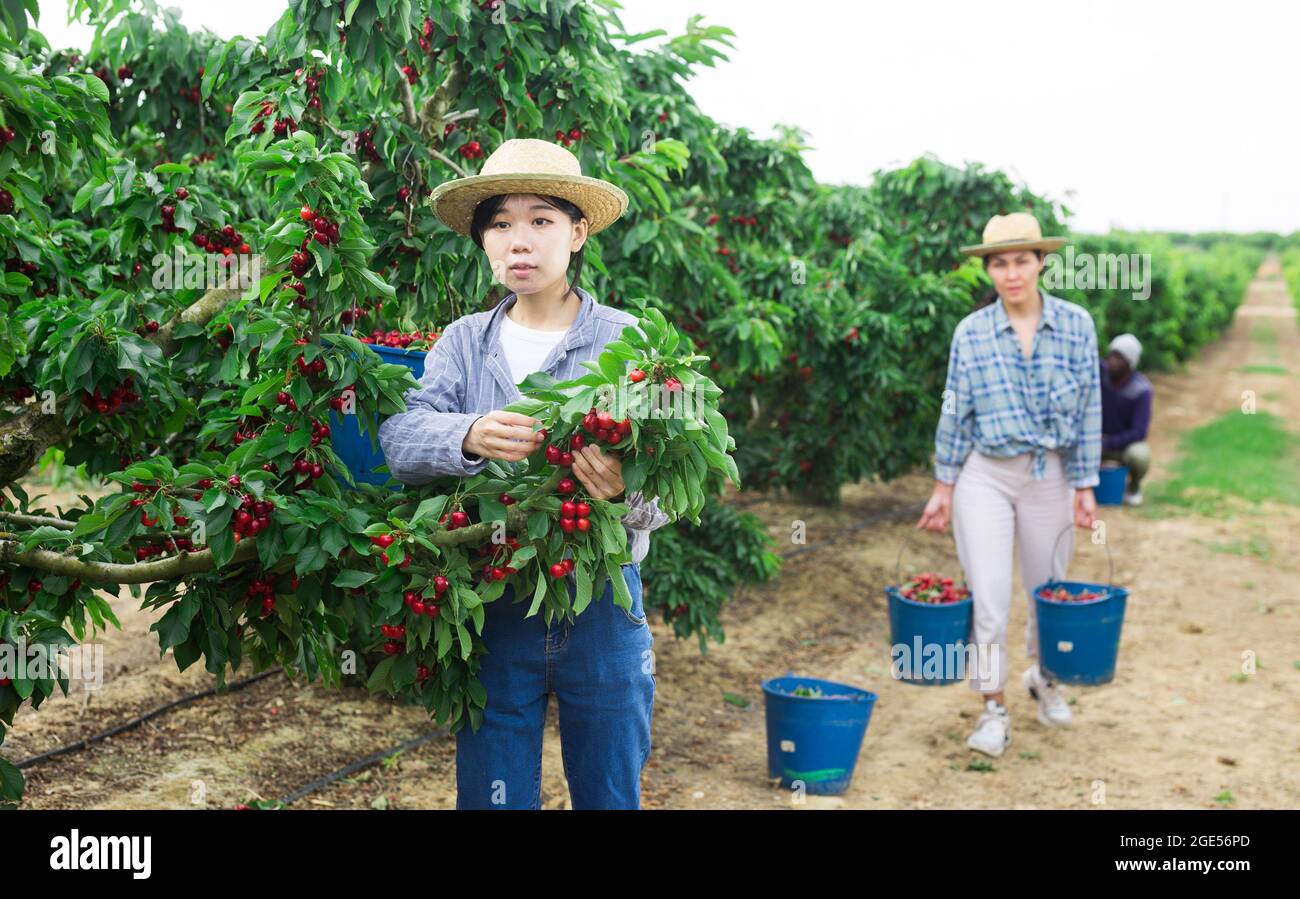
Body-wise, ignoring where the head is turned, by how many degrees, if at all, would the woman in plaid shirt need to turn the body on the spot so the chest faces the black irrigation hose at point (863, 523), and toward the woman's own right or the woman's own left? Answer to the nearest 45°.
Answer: approximately 180°

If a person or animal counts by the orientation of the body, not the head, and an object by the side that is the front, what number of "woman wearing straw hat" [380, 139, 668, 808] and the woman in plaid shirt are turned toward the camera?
2

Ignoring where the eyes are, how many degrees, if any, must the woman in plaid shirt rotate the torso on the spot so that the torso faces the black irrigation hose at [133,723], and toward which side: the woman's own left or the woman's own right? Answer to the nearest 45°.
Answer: approximately 90° to the woman's own right

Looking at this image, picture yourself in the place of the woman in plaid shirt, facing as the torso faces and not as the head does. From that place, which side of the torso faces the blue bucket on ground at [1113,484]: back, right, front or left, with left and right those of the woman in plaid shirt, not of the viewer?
back

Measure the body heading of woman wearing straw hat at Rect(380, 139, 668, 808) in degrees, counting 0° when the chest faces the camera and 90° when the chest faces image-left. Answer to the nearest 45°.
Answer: approximately 0°

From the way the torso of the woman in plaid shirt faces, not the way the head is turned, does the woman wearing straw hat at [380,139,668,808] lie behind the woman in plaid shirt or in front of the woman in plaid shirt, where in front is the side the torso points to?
in front

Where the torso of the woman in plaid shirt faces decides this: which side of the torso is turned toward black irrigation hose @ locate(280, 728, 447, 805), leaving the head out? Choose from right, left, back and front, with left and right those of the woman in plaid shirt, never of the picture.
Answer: right

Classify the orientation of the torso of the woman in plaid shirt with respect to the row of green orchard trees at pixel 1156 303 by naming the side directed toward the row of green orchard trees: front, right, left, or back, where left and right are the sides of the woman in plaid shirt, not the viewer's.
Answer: back

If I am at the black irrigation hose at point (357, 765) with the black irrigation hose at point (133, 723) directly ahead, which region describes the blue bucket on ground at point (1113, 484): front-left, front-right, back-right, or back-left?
back-right

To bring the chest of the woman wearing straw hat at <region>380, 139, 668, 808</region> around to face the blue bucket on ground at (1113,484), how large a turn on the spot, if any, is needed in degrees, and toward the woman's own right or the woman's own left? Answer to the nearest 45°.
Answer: approximately 135° to the woman's own left

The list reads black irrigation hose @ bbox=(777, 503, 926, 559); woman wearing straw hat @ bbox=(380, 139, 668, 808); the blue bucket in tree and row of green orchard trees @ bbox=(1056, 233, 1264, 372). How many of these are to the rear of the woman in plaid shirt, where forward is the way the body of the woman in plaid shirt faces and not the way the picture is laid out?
2
